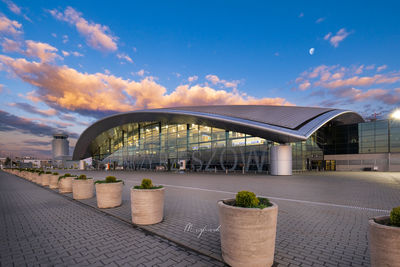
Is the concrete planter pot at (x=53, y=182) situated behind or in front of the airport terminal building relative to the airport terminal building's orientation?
in front

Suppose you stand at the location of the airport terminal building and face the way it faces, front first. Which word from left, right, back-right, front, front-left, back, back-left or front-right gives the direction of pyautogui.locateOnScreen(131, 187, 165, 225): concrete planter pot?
front-left

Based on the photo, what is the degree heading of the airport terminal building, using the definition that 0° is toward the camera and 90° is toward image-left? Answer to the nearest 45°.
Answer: approximately 45°

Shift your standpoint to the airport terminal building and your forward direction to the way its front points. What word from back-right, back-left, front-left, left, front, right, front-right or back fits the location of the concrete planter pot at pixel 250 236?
front-left

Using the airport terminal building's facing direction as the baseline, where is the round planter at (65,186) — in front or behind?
in front

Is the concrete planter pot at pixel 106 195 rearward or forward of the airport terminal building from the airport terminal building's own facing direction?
forward
